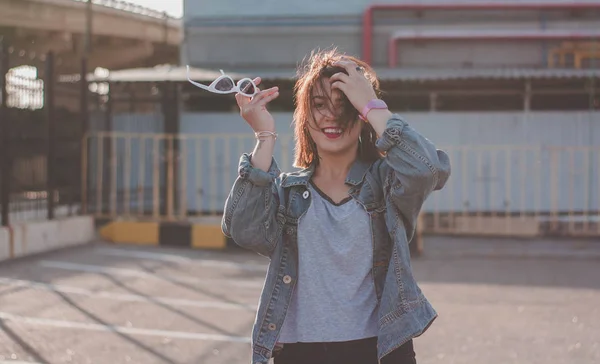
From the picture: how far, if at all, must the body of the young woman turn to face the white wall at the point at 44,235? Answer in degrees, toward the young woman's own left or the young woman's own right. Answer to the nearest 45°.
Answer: approximately 135° to the young woman's own right

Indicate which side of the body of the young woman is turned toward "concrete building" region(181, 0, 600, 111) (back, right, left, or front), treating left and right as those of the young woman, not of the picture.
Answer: back

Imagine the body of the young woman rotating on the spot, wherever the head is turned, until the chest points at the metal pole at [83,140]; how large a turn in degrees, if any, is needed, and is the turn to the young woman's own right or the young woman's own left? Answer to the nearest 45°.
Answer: approximately 180°

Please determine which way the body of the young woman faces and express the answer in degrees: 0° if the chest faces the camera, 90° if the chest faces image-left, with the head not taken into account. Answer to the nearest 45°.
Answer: approximately 0°

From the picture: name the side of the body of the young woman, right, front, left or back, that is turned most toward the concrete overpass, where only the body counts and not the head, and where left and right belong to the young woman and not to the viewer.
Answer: back

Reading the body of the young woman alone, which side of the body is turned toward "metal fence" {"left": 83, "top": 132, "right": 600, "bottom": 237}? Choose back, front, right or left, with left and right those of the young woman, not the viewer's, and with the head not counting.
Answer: back

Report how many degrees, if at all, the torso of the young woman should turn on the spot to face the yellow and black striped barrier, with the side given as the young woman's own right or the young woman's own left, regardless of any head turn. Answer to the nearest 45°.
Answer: approximately 180°

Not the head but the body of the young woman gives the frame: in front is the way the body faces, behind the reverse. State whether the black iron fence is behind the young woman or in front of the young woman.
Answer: behind
